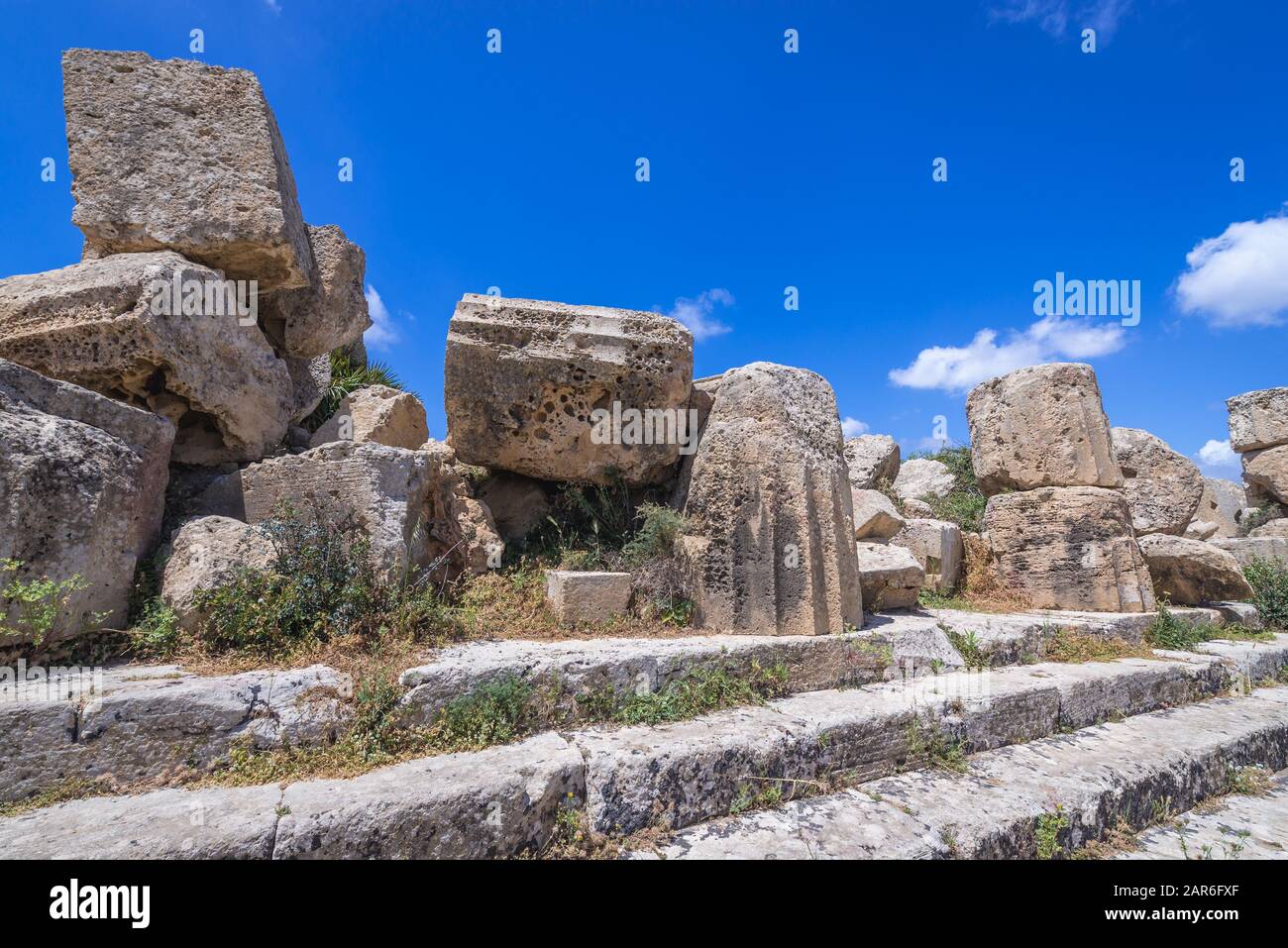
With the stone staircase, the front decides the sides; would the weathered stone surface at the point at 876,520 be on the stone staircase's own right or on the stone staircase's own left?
on the stone staircase's own left

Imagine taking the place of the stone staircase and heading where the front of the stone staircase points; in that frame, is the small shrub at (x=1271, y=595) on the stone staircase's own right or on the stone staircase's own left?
on the stone staircase's own left

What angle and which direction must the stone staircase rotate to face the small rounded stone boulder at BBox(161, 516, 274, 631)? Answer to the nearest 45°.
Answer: approximately 135° to its right

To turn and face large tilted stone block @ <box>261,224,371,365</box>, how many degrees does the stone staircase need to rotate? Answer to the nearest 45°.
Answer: approximately 180°

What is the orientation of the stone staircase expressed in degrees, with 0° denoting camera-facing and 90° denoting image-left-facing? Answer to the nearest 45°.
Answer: approximately 315°

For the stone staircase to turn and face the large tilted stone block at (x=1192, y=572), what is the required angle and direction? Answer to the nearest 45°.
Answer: approximately 90° to its left

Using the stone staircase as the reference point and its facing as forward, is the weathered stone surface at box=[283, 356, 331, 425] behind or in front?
behind
